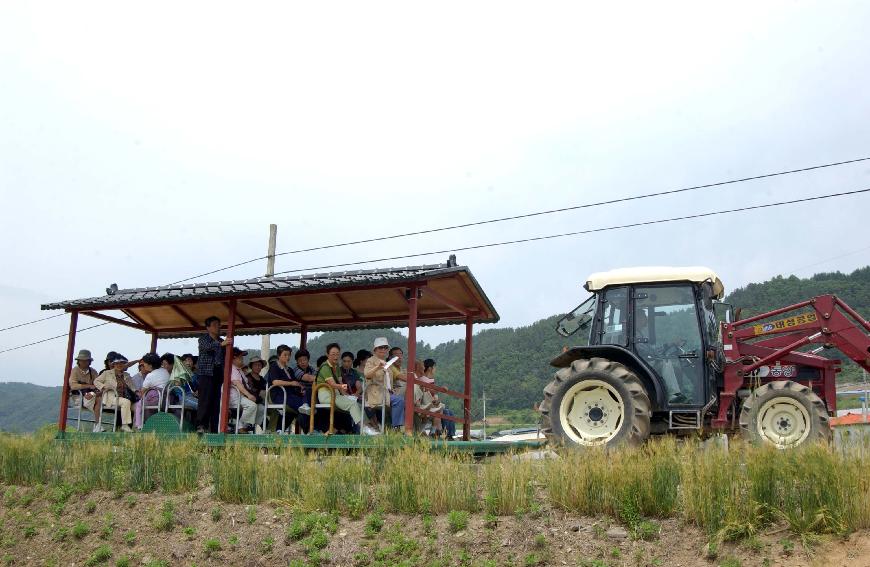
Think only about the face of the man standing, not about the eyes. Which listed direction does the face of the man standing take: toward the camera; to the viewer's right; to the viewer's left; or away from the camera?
toward the camera

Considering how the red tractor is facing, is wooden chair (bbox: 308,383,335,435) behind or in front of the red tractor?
behind

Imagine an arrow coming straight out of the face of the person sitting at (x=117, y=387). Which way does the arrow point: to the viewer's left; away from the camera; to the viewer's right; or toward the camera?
toward the camera

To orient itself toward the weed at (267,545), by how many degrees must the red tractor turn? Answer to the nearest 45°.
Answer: approximately 135° to its right

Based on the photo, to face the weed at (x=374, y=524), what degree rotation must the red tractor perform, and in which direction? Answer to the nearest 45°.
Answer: approximately 135° to its right

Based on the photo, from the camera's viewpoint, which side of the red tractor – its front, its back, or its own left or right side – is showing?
right

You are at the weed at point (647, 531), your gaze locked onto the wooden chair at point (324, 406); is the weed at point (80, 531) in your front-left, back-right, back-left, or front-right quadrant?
front-left

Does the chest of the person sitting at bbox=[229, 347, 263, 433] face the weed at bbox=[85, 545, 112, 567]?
no

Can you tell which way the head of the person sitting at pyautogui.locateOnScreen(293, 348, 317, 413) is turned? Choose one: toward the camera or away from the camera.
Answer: toward the camera

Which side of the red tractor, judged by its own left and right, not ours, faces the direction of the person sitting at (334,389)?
back

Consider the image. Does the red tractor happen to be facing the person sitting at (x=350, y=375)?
no

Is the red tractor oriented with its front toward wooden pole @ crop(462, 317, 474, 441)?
no

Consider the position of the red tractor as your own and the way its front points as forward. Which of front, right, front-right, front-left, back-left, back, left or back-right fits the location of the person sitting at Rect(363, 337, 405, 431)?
back

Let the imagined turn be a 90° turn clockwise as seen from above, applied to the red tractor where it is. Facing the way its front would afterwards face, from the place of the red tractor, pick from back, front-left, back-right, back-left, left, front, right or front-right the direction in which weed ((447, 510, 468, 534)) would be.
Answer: front-right

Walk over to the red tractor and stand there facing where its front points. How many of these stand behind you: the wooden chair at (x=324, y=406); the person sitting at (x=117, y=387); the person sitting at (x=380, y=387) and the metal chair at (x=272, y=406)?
4
